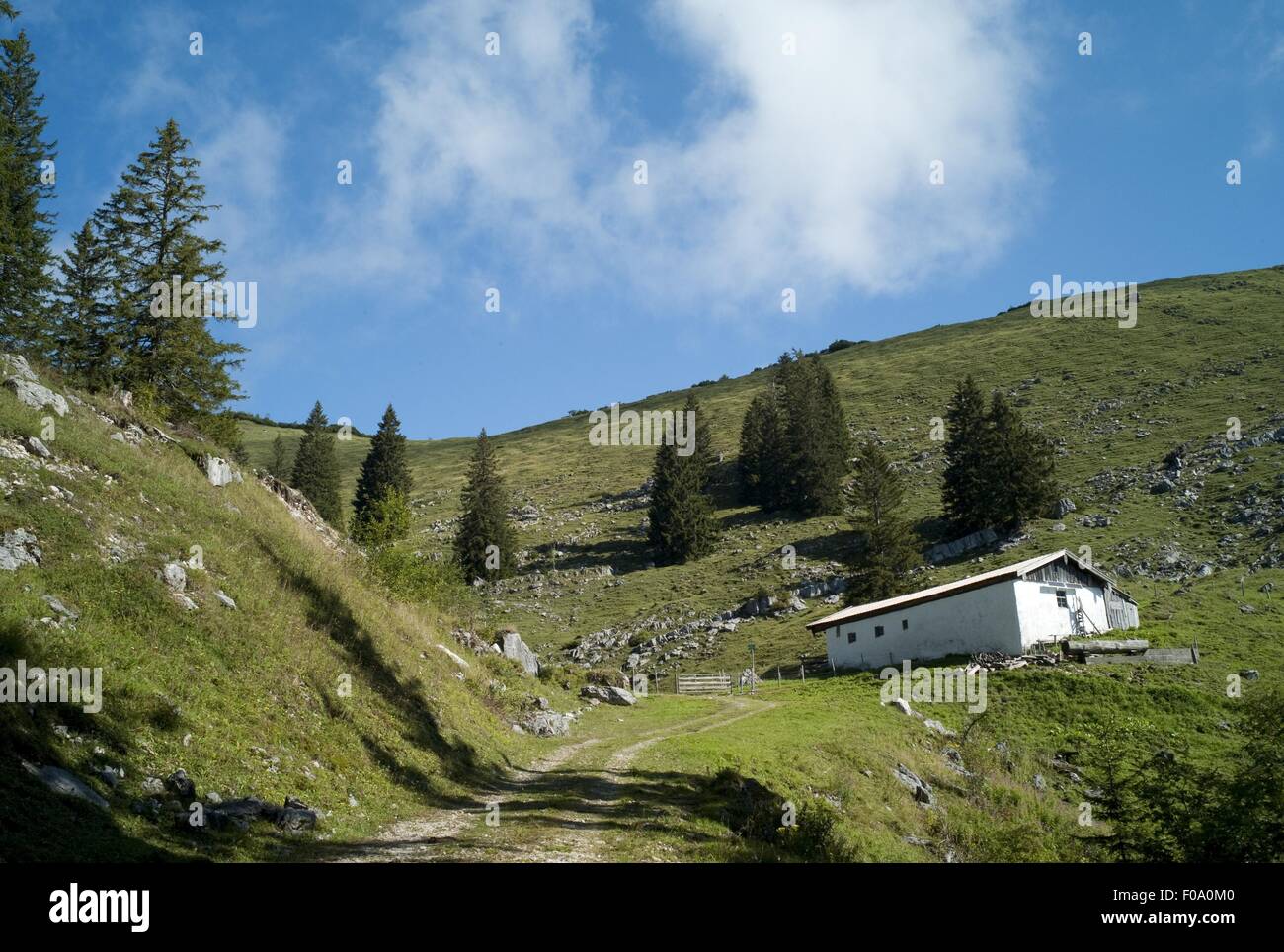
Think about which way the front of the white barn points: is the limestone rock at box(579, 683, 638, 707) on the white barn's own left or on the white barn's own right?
on the white barn's own right

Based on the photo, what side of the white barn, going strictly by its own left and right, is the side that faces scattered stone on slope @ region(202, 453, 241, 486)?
right

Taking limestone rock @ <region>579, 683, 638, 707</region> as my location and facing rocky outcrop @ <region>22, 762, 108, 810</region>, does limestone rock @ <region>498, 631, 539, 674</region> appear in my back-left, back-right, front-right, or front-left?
front-right

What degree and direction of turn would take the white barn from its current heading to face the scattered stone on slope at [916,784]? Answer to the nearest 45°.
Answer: approximately 45° to its right

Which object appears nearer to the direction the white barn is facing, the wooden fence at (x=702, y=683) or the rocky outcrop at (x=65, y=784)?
the rocky outcrop

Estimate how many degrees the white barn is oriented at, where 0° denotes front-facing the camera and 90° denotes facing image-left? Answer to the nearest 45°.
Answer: approximately 315°

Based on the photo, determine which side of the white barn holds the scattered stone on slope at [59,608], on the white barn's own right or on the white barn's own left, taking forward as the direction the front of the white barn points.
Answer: on the white barn's own right

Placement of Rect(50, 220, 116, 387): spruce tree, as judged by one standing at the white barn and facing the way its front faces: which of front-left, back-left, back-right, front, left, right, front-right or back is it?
right

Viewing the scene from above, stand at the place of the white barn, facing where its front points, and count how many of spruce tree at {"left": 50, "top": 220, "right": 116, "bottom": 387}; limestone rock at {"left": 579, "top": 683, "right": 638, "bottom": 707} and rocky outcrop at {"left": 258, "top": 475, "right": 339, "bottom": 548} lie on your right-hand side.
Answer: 3

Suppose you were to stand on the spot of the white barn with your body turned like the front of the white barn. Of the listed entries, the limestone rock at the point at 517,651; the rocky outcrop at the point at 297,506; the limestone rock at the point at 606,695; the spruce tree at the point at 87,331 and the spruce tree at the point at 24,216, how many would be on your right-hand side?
5

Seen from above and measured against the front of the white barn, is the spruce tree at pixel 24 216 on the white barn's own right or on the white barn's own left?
on the white barn's own right
